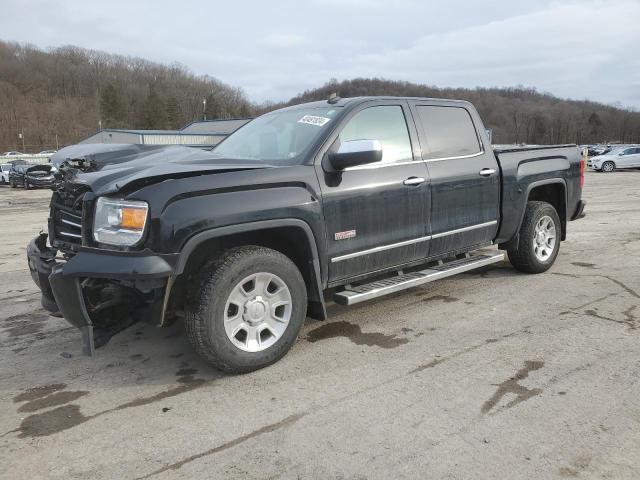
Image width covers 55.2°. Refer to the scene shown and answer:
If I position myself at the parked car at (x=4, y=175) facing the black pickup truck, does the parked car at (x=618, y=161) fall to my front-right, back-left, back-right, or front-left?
front-left

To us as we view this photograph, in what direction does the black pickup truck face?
facing the viewer and to the left of the viewer

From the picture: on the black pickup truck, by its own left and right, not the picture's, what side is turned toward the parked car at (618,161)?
back

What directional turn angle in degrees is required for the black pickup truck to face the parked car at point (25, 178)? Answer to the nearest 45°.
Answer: approximately 90° to its right

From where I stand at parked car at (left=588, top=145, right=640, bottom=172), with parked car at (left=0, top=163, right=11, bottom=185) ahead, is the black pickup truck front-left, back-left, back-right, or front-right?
front-left

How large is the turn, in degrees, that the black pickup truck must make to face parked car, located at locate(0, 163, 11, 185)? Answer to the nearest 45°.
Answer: approximately 90° to its right

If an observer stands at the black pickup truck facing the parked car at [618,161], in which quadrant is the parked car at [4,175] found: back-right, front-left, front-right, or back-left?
front-left
